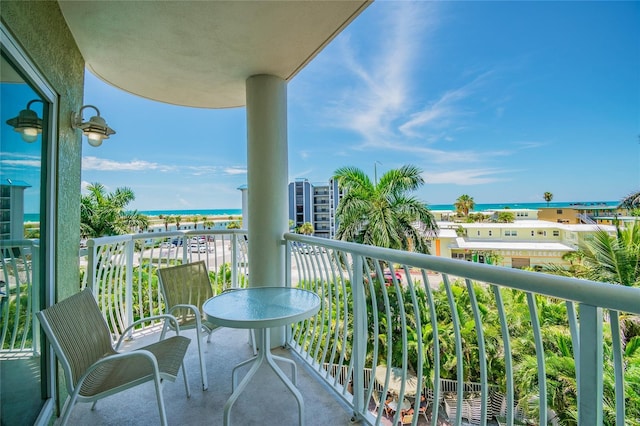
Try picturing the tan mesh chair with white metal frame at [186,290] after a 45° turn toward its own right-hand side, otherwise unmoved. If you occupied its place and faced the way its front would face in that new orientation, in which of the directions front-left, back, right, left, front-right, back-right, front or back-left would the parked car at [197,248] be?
back

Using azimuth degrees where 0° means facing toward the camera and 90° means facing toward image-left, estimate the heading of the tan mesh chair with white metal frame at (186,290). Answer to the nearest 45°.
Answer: approximately 315°

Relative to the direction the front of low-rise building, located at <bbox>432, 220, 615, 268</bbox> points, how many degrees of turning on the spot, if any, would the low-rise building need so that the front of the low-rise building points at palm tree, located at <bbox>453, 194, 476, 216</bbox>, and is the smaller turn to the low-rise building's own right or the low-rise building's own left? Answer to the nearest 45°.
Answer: approximately 180°

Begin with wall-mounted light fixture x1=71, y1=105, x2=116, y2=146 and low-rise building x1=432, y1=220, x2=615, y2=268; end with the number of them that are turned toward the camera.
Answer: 1

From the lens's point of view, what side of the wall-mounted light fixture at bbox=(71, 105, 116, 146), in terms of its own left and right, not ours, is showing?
right

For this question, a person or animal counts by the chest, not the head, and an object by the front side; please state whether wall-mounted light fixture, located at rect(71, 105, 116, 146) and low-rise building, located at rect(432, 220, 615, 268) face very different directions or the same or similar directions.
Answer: very different directions
